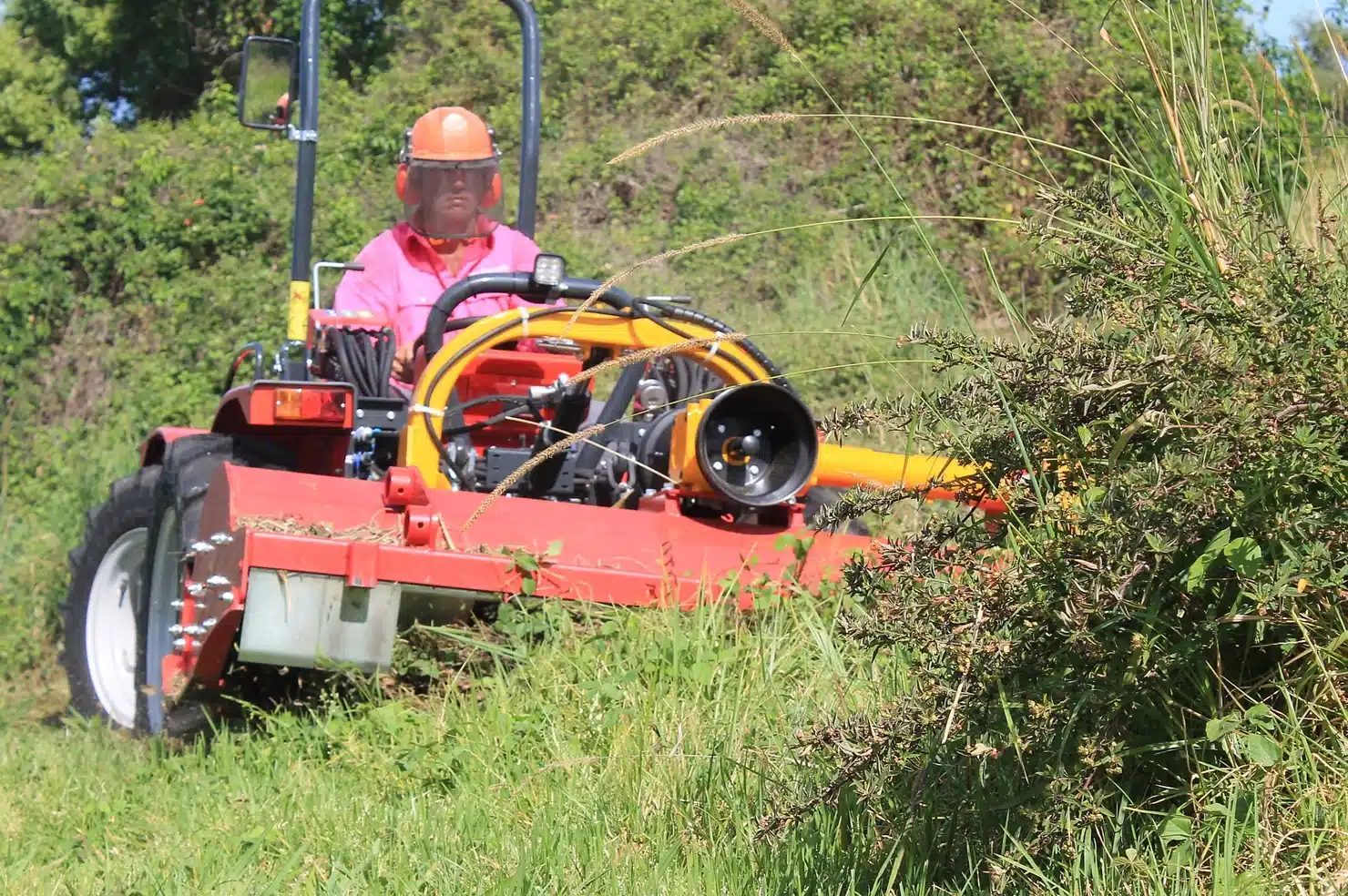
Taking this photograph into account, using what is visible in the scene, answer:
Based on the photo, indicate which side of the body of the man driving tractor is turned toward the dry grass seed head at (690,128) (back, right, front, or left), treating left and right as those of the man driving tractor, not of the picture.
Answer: front

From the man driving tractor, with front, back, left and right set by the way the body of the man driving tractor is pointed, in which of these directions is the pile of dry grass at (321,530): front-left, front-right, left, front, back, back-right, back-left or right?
front

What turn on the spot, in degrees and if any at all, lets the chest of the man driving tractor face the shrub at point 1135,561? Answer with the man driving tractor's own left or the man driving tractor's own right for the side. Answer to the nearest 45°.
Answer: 0° — they already face it

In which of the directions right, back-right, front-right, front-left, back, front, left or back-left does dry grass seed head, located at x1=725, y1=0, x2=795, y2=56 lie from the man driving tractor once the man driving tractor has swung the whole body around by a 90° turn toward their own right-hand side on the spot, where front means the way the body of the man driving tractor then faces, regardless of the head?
left

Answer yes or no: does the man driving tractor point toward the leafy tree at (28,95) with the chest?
no

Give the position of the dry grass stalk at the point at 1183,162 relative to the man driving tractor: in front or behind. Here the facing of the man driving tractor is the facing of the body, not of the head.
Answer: in front

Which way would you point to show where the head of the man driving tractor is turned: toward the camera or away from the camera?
toward the camera

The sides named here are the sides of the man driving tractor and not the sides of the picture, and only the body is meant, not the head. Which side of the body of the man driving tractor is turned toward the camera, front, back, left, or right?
front
